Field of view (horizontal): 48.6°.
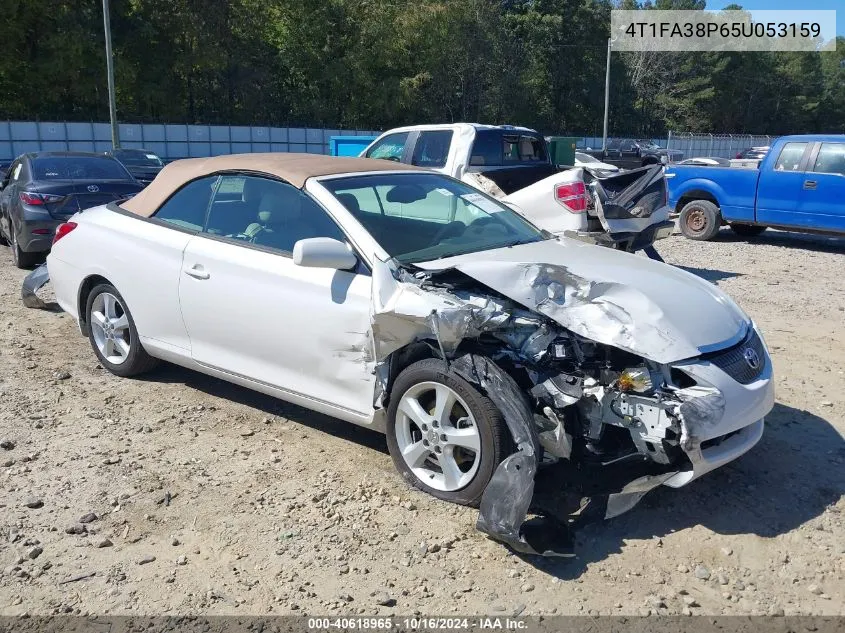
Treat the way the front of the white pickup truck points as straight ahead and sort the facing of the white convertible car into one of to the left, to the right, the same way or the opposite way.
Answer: the opposite way

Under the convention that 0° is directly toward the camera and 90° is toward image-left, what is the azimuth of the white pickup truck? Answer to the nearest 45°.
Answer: approximately 135°

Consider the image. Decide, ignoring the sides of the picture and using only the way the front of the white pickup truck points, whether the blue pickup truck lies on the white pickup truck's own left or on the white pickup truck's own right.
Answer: on the white pickup truck's own right

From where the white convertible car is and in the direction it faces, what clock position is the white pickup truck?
The white pickup truck is roughly at 8 o'clock from the white convertible car.

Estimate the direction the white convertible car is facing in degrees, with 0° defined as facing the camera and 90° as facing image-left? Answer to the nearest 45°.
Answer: approximately 315°

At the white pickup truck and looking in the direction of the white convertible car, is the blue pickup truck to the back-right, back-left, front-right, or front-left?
back-left

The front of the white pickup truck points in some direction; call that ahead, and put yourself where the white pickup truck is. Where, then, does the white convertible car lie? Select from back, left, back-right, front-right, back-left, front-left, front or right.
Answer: back-left
